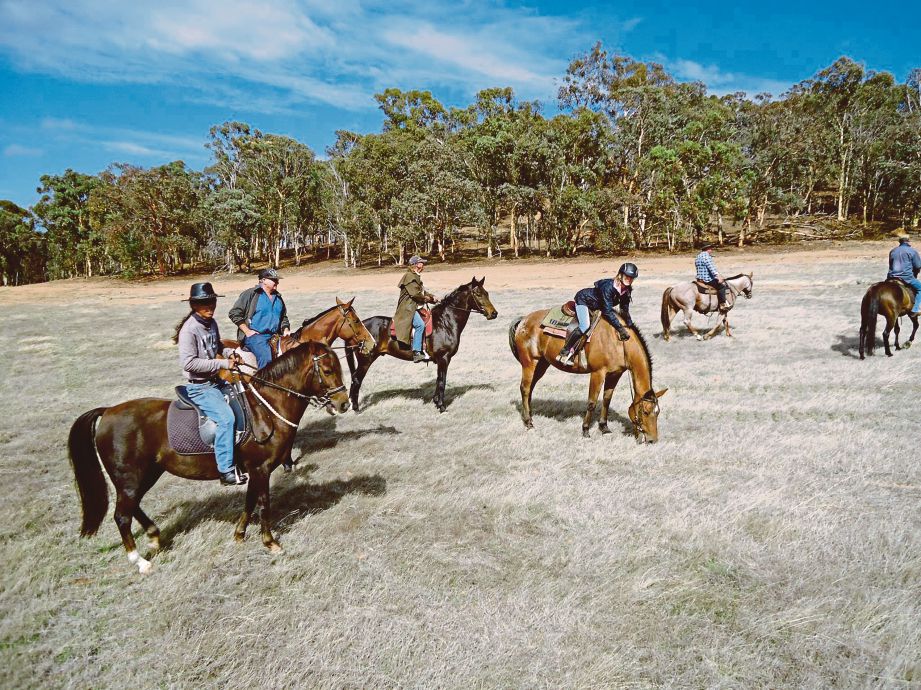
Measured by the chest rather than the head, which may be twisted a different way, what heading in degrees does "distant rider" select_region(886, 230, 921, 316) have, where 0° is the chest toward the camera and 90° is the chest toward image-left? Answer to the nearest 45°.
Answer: approximately 225°

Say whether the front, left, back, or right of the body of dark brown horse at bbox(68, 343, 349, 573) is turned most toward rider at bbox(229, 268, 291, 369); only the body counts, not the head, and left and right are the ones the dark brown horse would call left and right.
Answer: left

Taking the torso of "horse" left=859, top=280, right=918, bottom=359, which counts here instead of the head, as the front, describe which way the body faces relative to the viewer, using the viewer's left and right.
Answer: facing away from the viewer and to the right of the viewer

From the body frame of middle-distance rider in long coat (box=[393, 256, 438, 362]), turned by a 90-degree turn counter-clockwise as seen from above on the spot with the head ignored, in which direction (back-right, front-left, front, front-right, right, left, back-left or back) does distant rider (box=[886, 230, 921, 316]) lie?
right

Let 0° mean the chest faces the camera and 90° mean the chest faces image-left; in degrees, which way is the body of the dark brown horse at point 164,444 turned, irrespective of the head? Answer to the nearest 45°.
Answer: approximately 270°

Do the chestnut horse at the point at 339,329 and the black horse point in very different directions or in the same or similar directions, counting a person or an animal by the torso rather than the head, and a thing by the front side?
same or similar directions

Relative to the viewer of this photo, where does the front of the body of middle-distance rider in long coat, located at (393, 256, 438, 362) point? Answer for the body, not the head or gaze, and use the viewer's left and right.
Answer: facing to the right of the viewer

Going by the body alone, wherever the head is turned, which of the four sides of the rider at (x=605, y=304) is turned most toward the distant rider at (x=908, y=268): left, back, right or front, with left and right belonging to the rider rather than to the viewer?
left

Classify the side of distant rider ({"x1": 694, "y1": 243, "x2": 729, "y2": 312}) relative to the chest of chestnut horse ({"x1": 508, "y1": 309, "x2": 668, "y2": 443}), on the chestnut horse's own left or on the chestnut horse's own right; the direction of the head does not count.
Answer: on the chestnut horse's own left

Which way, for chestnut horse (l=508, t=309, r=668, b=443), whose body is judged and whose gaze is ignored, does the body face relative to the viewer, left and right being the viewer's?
facing the viewer and to the right of the viewer

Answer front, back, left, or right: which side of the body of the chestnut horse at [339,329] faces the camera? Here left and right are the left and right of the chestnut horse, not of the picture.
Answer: right

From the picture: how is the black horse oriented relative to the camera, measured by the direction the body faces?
to the viewer's right

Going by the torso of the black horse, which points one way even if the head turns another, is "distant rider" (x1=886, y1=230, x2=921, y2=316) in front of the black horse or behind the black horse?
in front

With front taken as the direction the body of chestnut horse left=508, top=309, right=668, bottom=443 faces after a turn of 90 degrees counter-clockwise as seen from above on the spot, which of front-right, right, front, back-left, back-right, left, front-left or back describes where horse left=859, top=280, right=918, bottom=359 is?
front

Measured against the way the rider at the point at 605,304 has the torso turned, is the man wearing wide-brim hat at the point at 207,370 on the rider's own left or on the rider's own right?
on the rider's own right
